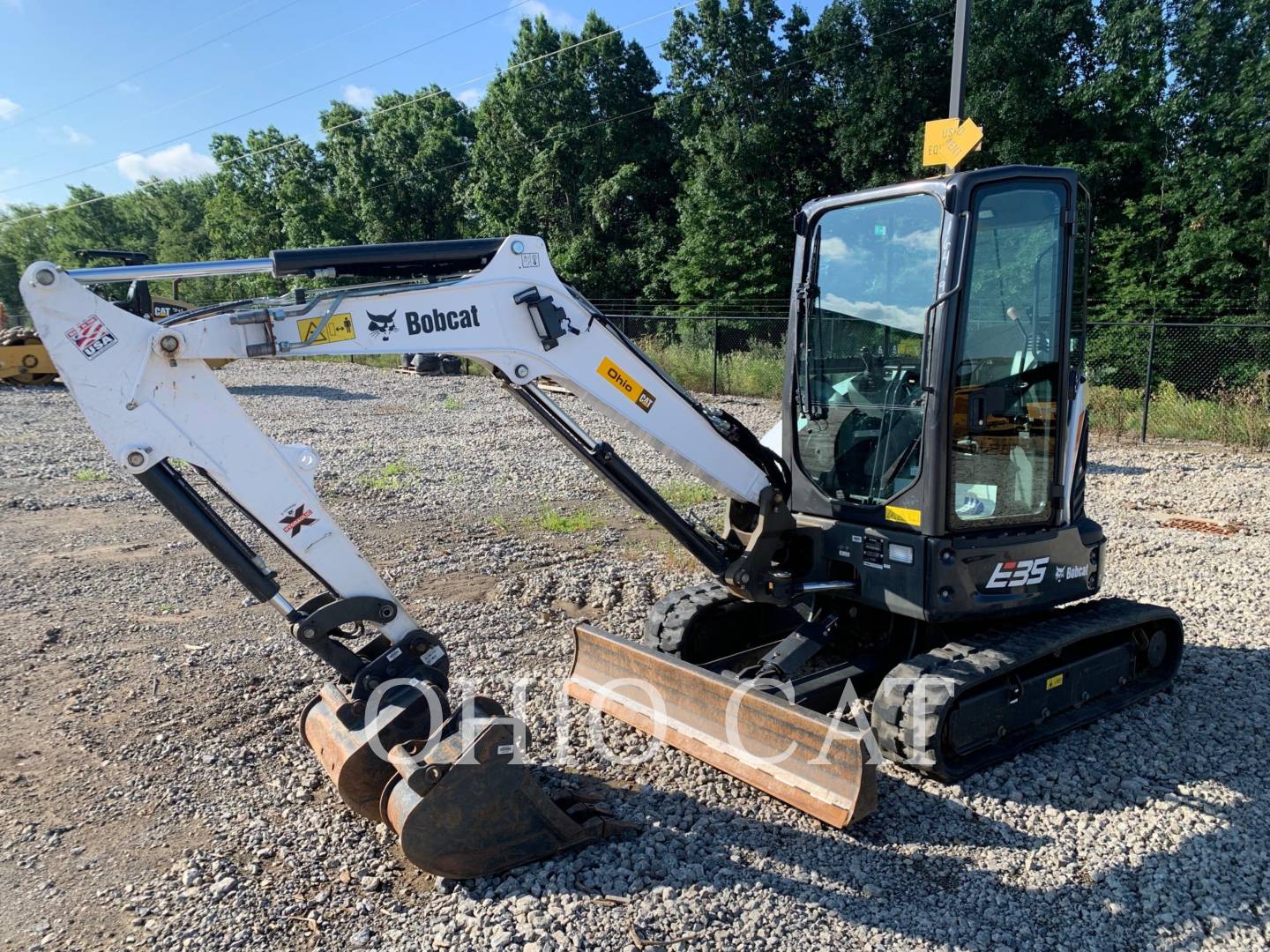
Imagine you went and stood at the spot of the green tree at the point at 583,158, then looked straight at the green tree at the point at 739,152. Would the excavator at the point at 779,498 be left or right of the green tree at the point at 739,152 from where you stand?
right

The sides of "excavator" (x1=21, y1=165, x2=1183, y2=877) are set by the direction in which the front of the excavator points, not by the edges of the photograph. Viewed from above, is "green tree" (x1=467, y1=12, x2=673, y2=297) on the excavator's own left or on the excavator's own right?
on the excavator's own right

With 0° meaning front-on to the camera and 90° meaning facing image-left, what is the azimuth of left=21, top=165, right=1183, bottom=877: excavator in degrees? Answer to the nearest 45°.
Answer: approximately 45°

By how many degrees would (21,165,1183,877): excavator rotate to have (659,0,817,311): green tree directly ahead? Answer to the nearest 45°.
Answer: approximately 135° to its right

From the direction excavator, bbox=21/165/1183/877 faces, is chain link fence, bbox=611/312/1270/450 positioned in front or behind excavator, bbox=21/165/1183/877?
behind

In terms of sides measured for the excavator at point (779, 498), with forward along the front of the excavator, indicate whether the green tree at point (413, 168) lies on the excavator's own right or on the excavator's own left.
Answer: on the excavator's own right
